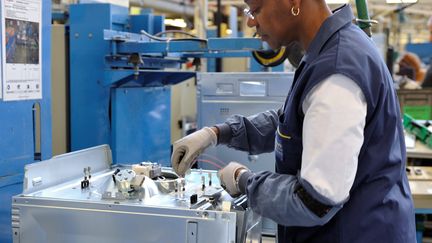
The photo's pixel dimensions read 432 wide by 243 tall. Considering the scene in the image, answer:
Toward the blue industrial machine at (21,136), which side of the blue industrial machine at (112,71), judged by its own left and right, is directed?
right

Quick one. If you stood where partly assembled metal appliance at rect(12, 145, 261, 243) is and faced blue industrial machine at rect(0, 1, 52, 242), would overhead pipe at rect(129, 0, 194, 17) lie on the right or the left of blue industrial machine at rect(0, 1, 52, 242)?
right

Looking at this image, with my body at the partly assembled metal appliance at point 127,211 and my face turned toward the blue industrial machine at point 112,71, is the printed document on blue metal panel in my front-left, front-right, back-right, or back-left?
front-left

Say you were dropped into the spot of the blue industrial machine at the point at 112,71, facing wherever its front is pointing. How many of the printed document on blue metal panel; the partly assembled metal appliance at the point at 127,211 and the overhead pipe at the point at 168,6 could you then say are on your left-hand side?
1

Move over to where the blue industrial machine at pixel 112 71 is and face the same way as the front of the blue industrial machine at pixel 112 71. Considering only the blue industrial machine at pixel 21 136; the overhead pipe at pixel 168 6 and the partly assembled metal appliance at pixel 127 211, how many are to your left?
1

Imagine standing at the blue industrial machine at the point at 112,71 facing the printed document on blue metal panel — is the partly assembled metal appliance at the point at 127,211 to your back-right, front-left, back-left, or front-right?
front-left

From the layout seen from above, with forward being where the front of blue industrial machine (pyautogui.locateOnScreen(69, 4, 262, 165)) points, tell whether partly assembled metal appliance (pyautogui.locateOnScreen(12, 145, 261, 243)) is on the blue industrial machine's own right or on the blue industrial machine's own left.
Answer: on the blue industrial machine's own right

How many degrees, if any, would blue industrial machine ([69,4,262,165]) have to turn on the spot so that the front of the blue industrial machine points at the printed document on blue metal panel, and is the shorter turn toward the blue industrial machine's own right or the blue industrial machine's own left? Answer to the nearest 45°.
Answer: approximately 90° to the blue industrial machine's own right

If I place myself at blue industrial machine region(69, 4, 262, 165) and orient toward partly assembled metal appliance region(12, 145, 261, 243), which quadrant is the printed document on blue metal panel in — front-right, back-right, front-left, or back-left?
front-right
